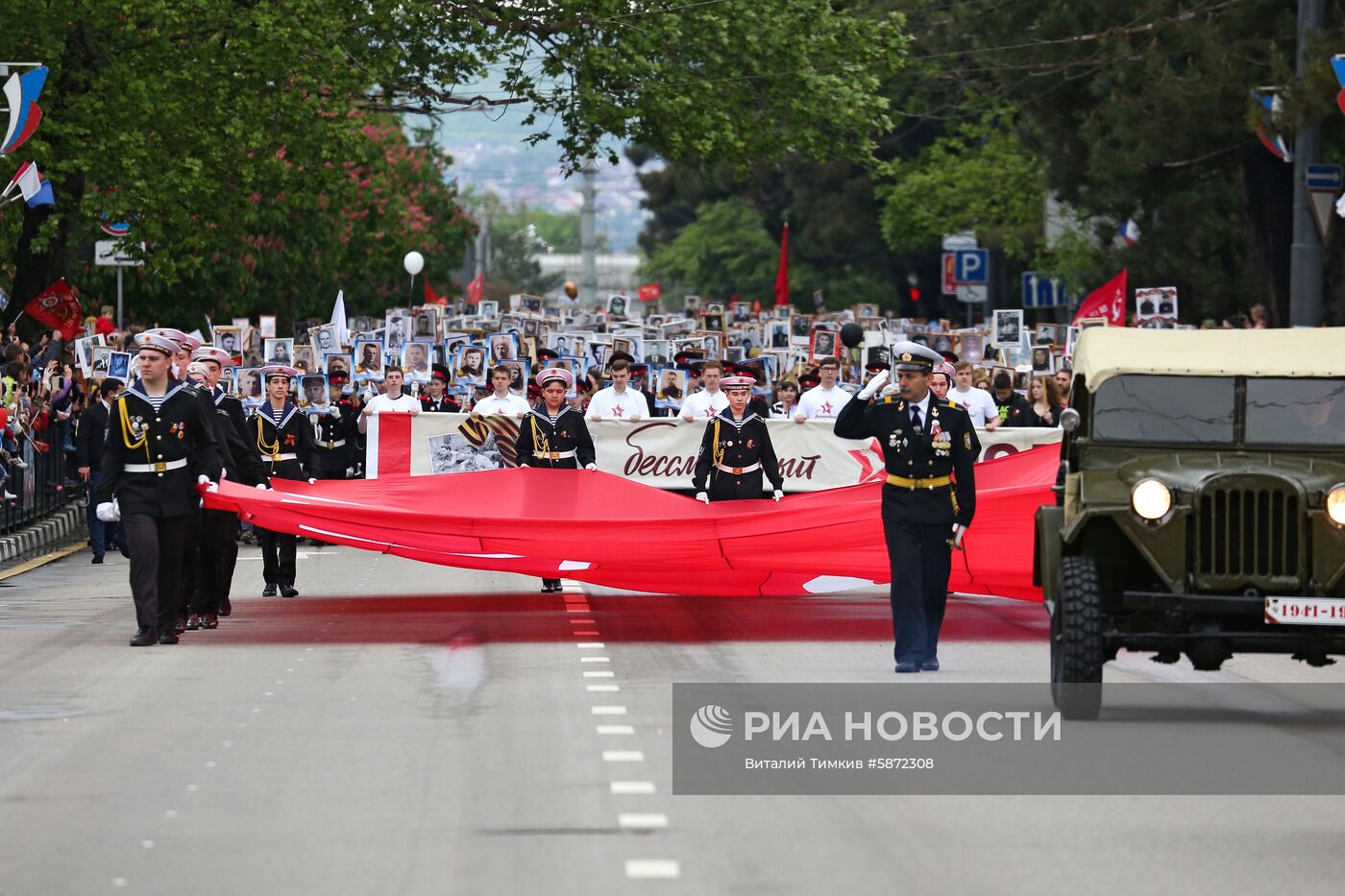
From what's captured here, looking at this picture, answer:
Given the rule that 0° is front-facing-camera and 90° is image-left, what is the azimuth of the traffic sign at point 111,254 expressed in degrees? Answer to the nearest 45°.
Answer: approximately 0°

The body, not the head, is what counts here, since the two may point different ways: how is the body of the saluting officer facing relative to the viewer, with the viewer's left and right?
facing the viewer

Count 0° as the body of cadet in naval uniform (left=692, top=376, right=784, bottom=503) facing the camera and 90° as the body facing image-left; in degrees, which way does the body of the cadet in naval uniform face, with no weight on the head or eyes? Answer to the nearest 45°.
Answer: approximately 0°

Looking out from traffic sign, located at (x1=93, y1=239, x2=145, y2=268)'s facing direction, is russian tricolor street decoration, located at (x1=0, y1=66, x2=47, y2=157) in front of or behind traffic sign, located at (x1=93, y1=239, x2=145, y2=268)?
in front

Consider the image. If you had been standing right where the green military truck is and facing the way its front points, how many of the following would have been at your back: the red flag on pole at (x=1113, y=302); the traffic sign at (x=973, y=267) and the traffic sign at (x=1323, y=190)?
3

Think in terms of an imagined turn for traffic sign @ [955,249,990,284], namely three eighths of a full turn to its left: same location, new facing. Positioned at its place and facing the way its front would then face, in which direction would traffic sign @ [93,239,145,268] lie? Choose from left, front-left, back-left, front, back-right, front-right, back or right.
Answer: back

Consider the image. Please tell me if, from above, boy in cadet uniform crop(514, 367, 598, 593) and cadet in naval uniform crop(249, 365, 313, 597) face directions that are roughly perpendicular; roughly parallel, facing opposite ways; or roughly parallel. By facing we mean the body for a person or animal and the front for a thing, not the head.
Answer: roughly parallel

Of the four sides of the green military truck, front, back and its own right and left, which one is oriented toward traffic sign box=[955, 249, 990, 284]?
back

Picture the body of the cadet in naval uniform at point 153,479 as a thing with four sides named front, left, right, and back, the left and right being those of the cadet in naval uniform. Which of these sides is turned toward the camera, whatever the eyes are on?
front
